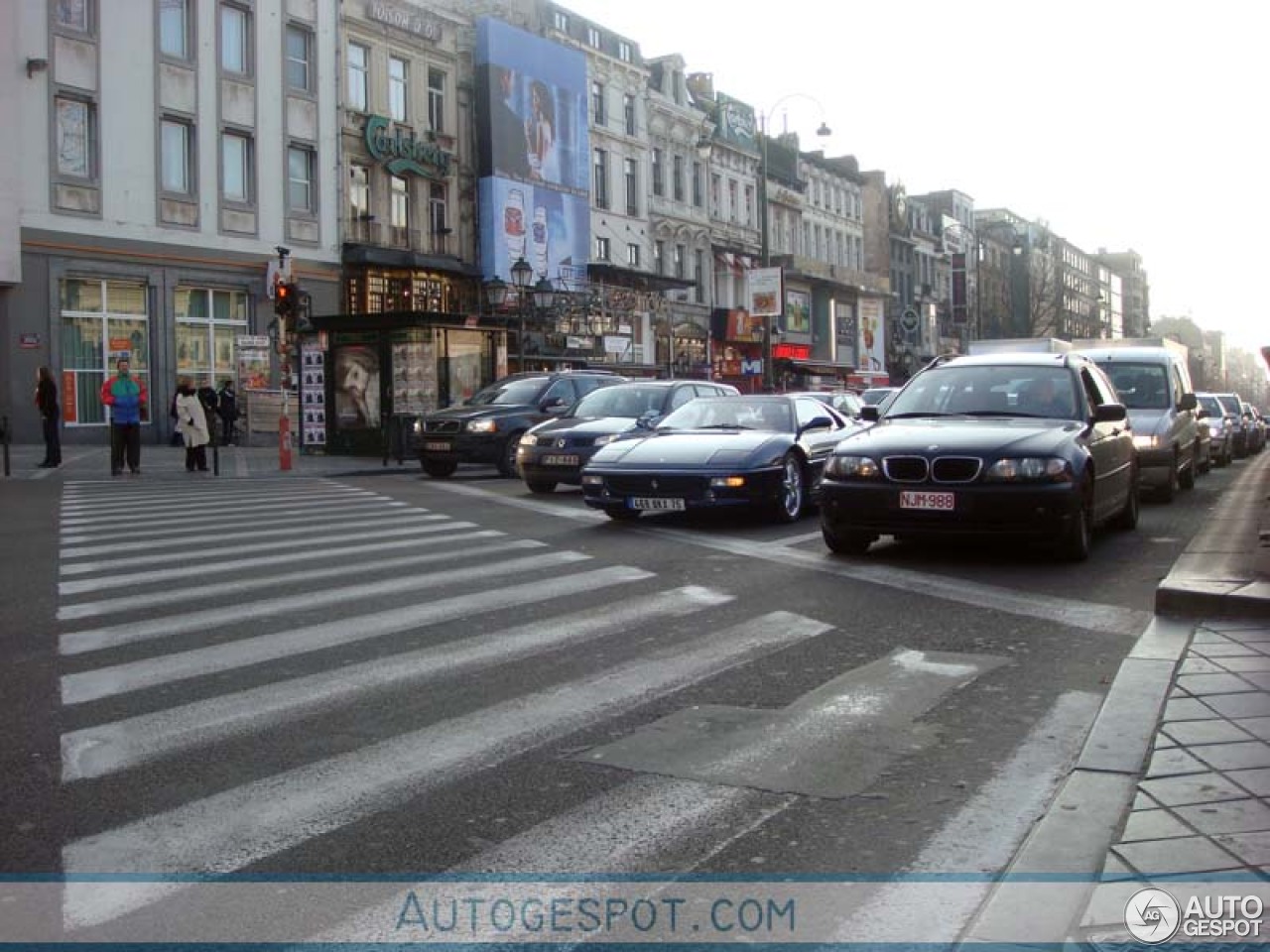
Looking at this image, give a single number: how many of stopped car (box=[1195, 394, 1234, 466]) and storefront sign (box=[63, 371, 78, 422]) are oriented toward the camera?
2

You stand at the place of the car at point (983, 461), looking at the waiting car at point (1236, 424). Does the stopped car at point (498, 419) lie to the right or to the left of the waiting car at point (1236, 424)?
left

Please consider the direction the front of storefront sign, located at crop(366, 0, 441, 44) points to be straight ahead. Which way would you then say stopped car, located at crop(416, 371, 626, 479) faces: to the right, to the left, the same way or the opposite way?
to the right

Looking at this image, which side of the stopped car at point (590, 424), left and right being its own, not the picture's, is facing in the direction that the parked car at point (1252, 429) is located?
back

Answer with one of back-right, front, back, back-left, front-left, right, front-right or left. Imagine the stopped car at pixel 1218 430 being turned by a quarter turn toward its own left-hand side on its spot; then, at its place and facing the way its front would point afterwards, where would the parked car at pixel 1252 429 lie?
left

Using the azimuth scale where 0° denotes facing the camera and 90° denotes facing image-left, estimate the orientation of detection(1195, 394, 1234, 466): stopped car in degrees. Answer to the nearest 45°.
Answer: approximately 0°

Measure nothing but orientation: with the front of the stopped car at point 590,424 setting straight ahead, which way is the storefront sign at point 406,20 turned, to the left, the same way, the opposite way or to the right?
to the left

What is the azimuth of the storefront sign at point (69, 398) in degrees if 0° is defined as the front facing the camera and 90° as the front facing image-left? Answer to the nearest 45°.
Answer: approximately 0°

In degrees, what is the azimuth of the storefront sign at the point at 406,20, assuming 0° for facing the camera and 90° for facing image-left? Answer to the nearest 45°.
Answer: approximately 315°

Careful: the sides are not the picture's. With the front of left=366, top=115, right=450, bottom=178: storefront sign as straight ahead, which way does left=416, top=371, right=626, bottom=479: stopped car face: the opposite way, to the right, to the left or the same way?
to the right
